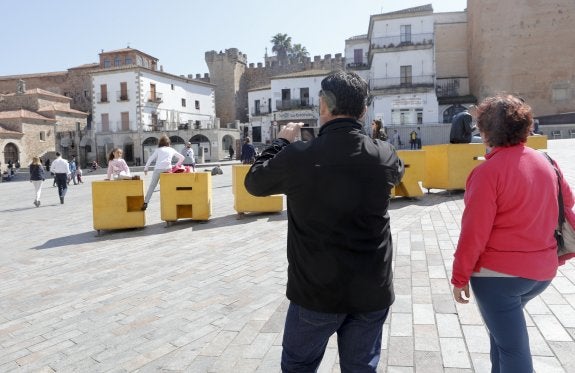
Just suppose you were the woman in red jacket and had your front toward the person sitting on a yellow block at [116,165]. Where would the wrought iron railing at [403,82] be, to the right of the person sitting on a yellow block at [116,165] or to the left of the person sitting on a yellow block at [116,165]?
right

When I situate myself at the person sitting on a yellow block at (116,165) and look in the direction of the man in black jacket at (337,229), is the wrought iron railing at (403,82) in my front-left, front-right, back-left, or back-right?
back-left

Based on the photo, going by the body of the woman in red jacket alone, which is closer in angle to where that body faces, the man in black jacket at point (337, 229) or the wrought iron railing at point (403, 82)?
the wrought iron railing

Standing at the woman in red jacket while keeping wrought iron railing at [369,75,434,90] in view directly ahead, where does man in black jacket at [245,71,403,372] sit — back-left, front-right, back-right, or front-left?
back-left

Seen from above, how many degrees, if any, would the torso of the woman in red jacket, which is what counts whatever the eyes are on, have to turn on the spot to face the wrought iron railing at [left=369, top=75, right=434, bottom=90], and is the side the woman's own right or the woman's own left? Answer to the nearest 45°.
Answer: approximately 45° to the woman's own right

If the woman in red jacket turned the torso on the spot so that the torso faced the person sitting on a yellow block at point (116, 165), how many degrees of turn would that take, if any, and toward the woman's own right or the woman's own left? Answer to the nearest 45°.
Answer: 0° — they already face them

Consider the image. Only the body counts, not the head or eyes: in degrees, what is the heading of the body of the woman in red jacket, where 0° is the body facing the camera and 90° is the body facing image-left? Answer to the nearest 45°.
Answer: approximately 135°

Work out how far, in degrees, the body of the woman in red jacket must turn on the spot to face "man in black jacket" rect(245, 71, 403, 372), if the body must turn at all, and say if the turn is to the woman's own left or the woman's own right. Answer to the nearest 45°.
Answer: approximately 90° to the woman's own left

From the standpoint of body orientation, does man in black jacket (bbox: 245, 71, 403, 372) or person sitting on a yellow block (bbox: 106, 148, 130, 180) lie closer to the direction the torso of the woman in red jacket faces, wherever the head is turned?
the person sitting on a yellow block
